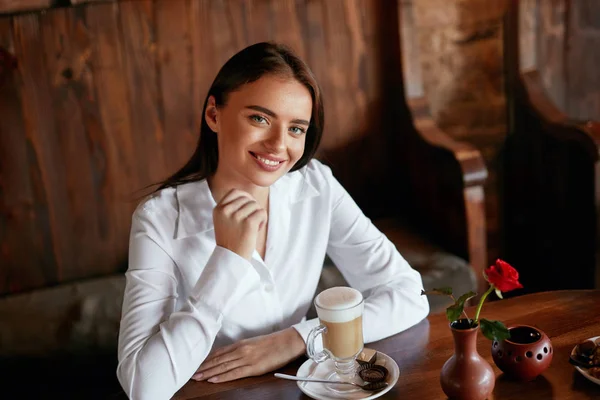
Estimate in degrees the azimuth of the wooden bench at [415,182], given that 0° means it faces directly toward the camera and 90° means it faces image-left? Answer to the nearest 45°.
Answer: approximately 315°

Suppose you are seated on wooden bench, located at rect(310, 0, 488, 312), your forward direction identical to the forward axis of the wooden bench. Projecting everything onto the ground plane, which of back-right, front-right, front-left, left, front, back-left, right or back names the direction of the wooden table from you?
front-right

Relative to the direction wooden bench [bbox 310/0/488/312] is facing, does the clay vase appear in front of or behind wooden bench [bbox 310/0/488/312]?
in front

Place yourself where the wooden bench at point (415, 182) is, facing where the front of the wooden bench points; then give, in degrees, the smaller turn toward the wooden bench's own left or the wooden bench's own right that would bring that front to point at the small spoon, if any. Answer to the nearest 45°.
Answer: approximately 45° to the wooden bench's own right

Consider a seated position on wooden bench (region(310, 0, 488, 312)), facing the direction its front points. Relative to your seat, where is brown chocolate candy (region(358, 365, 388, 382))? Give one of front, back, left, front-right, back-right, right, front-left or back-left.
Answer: front-right

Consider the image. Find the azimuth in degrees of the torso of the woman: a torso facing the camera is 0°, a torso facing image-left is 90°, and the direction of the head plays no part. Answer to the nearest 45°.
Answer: approximately 315°

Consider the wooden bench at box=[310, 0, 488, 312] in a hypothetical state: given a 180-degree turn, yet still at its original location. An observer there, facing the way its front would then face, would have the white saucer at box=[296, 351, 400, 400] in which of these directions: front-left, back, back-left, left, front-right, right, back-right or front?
back-left
